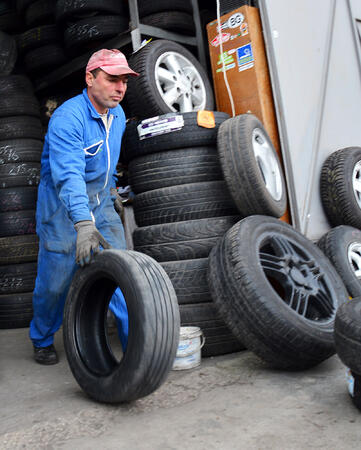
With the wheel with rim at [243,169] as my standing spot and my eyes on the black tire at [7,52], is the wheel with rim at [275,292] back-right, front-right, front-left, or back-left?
back-left

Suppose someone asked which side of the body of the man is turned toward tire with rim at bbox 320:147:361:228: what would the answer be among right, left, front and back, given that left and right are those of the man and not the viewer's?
left

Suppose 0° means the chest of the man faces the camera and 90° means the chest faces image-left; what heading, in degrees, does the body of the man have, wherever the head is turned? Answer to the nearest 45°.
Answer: approximately 315°

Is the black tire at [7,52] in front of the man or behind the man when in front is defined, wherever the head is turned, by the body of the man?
behind

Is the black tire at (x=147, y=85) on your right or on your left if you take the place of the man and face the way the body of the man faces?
on your left
